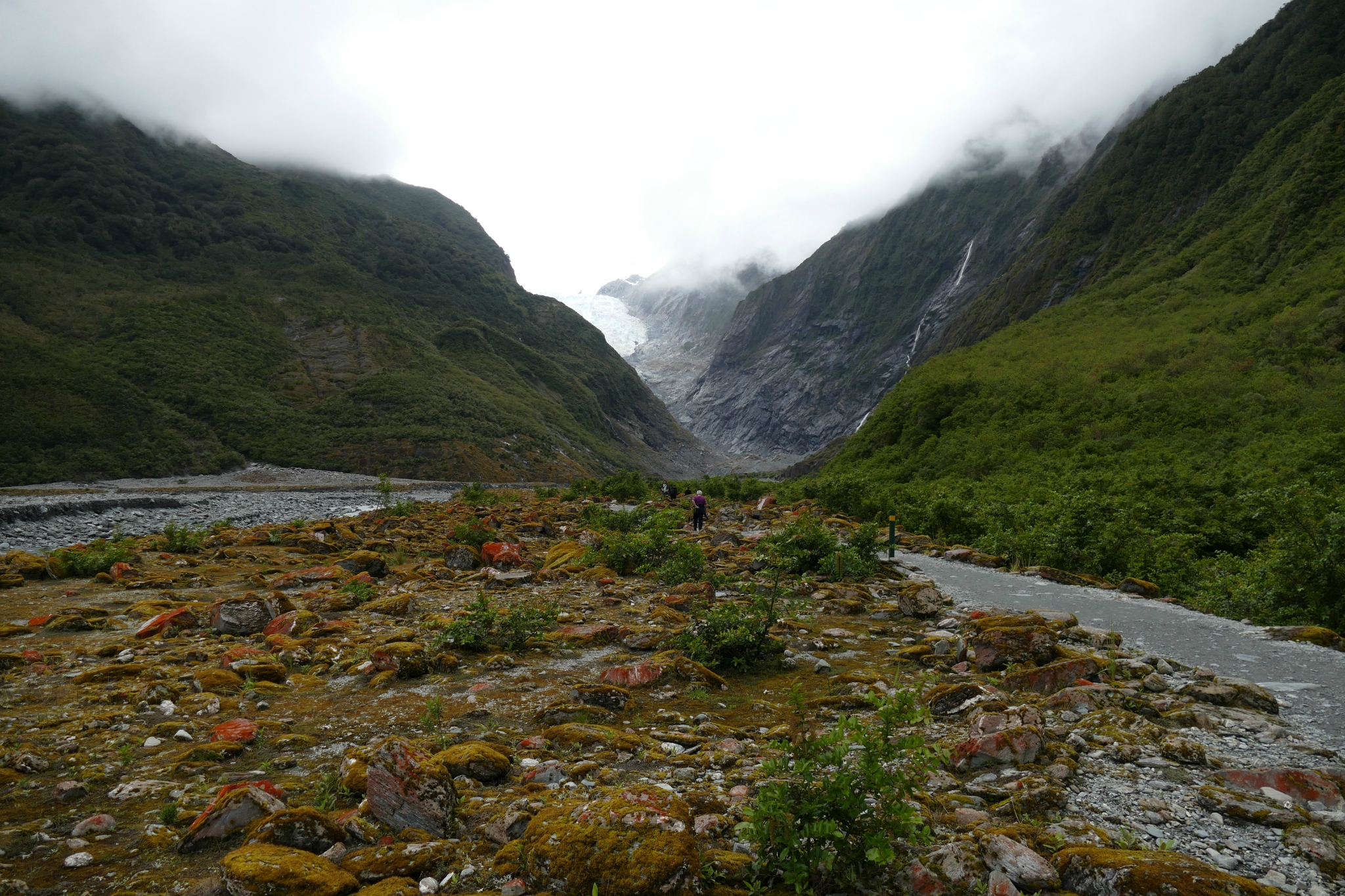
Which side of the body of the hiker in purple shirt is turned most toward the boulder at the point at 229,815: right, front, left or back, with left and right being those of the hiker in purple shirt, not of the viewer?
back

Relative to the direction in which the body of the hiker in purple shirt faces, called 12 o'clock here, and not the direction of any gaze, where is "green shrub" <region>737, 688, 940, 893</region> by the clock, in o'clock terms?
The green shrub is roughly at 6 o'clock from the hiker in purple shirt.

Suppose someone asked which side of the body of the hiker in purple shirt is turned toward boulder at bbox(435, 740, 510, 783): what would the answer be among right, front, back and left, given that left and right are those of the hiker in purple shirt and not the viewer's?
back

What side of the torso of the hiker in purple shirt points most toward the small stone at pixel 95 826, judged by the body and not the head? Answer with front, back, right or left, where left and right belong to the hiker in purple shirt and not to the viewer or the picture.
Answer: back

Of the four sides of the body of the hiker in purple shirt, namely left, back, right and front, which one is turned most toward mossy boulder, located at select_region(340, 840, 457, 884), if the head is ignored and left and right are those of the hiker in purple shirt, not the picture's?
back

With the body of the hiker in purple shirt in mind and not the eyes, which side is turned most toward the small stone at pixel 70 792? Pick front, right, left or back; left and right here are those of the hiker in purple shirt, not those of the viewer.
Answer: back

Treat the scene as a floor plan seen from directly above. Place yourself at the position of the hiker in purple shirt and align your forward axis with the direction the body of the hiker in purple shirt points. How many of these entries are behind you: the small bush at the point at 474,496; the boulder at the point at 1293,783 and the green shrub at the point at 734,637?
2

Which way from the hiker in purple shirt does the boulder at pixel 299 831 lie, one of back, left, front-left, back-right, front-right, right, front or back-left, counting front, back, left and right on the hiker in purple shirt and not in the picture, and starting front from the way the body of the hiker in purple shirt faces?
back

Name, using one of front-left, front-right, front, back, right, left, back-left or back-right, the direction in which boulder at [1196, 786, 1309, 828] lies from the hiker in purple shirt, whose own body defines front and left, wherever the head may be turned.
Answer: back

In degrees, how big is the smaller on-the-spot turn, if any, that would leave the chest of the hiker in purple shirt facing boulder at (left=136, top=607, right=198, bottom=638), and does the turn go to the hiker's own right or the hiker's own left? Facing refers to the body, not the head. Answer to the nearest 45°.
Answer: approximately 135° to the hiker's own left

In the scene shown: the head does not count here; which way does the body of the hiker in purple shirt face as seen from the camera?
away from the camera

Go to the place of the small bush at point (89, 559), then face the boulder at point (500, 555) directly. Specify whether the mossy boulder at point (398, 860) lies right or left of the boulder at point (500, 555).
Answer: right

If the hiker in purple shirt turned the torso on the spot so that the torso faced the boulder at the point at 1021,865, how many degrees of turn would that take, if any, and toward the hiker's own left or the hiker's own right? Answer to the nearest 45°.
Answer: approximately 180°

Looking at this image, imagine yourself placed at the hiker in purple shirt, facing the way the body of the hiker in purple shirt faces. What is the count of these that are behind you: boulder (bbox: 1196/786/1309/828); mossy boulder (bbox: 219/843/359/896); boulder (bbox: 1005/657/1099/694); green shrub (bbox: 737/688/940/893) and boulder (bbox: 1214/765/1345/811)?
5

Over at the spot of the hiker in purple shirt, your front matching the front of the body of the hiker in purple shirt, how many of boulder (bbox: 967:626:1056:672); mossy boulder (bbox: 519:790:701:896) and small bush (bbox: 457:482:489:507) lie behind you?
2

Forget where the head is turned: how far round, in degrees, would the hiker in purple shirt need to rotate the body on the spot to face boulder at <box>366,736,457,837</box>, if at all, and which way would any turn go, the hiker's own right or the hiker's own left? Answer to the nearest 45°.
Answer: approximately 180°

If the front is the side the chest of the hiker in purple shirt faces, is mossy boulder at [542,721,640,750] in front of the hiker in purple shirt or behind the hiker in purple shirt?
behind
